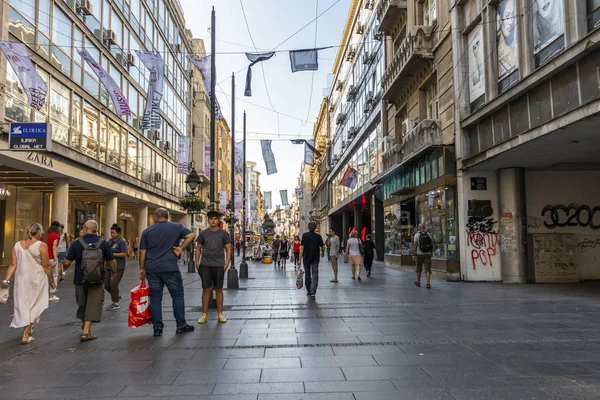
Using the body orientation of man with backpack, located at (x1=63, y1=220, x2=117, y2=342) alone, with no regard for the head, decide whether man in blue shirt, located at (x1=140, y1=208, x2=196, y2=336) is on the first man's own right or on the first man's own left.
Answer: on the first man's own right

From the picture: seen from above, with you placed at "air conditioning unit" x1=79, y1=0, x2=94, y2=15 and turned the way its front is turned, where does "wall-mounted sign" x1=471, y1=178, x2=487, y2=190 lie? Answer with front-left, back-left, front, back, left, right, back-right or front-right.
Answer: front

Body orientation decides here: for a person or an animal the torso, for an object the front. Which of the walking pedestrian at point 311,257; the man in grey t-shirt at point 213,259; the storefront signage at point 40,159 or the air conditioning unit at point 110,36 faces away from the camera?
the walking pedestrian

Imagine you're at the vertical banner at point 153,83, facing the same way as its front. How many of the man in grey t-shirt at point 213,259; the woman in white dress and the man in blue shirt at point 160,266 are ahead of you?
3

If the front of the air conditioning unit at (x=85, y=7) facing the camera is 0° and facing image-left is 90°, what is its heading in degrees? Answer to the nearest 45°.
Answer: approximately 315°

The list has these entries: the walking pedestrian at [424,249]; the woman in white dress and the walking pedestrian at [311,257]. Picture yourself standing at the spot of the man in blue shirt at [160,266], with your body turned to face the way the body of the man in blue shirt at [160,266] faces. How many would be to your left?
1

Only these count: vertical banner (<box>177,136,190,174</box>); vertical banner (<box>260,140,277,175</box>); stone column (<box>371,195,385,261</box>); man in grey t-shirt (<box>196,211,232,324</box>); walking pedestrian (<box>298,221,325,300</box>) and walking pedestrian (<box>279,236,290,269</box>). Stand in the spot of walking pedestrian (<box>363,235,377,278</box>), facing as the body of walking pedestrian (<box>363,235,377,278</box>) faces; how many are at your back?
2

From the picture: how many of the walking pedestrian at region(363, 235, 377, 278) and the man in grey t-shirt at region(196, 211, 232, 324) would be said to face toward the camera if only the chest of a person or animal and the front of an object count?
1

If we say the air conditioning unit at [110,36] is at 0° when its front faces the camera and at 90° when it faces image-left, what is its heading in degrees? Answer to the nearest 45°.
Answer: approximately 315°

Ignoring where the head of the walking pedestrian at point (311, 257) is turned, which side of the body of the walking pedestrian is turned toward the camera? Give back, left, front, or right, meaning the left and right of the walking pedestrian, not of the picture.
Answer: back

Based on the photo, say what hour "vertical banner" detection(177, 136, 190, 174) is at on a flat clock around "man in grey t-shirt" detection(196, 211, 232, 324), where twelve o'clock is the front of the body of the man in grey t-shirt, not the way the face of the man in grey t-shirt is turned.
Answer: The vertical banner is roughly at 6 o'clock from the man in grey t-shirt.

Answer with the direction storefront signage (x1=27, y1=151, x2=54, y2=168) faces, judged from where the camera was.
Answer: facing the viewer and to the right of the viewer
